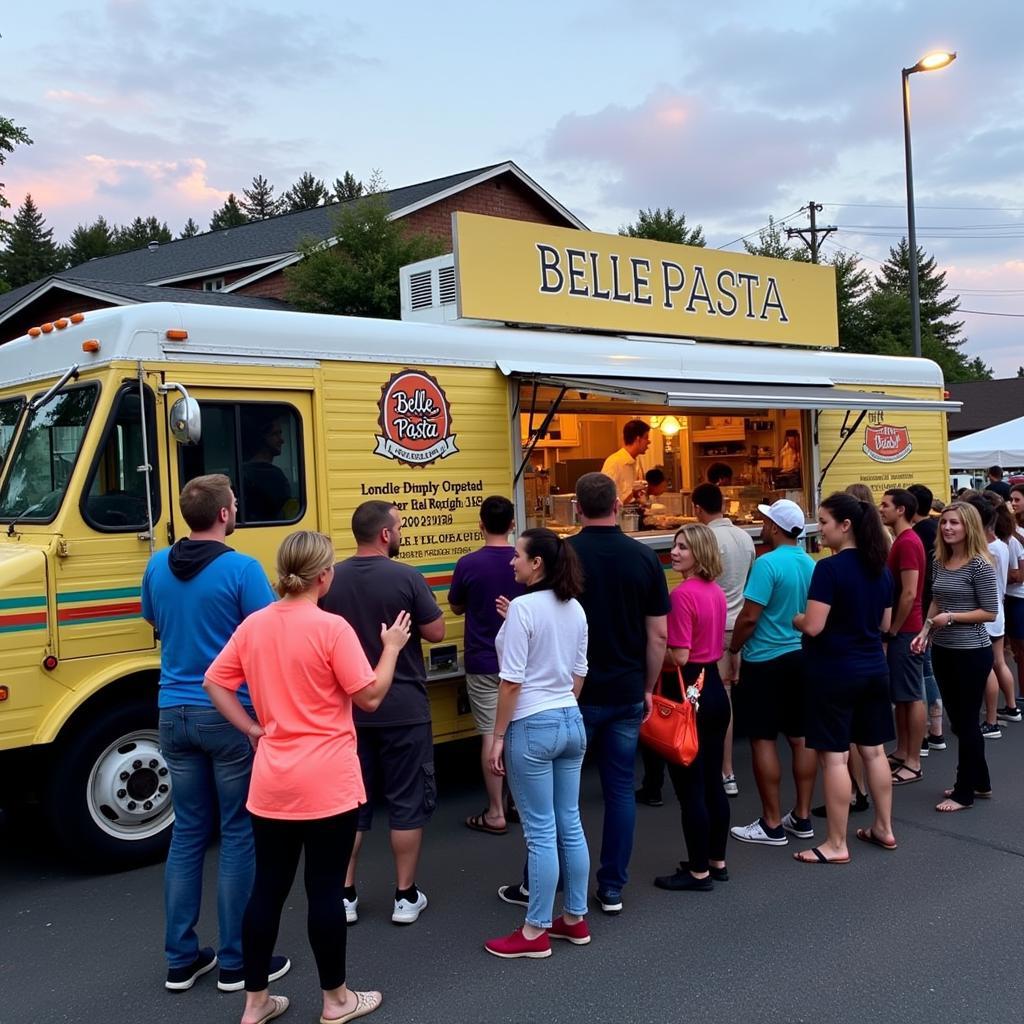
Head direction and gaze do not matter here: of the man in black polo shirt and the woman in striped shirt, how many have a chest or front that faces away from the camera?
1

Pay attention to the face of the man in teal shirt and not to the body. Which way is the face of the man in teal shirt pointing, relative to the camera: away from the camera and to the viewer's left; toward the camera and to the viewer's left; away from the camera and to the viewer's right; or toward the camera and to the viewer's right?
away from the camera and to the viewer's left

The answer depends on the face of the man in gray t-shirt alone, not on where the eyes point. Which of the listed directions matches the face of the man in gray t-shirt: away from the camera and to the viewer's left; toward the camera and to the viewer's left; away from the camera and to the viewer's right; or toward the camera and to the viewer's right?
away from the camera and to the viewer's right

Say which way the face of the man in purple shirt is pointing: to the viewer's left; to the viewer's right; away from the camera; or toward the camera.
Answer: away from the camera

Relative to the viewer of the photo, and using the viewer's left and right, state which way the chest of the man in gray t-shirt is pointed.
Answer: facing away from the viewer and to the right of the viewer

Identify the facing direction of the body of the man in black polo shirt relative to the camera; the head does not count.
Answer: away from the camera

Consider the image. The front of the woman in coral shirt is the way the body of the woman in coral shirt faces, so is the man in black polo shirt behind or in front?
in front

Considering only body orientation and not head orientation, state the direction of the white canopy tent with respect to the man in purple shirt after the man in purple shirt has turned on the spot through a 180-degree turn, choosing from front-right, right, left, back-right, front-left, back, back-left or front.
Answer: left

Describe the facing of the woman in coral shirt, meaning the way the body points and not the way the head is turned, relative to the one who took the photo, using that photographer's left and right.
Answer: facing away from the viewer and to the right of the viewer

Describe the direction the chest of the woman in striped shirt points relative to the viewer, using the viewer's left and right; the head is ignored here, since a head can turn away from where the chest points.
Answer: facing the viewer and to the left of the viewer

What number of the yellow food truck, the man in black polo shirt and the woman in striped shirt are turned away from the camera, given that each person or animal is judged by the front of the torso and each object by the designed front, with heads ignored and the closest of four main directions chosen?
1

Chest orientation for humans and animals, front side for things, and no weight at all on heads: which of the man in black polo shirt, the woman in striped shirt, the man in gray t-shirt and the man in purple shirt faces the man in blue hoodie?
the woman in striped shirt

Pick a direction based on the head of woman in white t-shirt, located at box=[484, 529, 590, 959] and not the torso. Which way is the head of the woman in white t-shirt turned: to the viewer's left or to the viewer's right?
to the viewer's left

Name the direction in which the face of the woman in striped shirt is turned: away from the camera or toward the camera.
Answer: toward the camera

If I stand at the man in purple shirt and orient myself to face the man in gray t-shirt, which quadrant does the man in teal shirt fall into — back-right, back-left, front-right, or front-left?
back-left

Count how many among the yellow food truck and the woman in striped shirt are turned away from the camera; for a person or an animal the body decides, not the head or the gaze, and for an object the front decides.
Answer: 0

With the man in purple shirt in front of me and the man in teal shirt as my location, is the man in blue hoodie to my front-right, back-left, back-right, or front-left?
front-left

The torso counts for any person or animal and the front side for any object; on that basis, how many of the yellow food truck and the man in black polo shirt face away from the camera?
1
